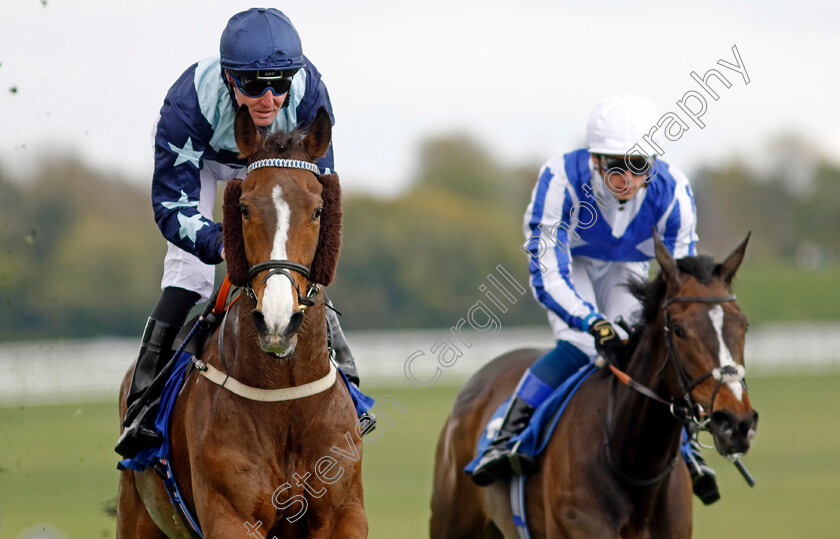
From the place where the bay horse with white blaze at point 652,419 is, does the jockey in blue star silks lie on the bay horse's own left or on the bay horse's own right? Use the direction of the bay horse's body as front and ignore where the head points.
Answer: on the bay horse's own right

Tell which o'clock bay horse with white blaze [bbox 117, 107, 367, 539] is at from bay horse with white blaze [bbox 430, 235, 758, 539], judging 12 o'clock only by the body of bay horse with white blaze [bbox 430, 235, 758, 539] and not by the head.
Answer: bay horse with white blaze [bbox 117, 107, 367, 539] is roughly at 3 o'clock from bay horse with white blaze [bbox 430, 235, 758, 539].

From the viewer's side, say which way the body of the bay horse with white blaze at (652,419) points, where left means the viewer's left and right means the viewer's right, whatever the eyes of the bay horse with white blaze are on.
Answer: facing the viewer and to the right of the viewer
